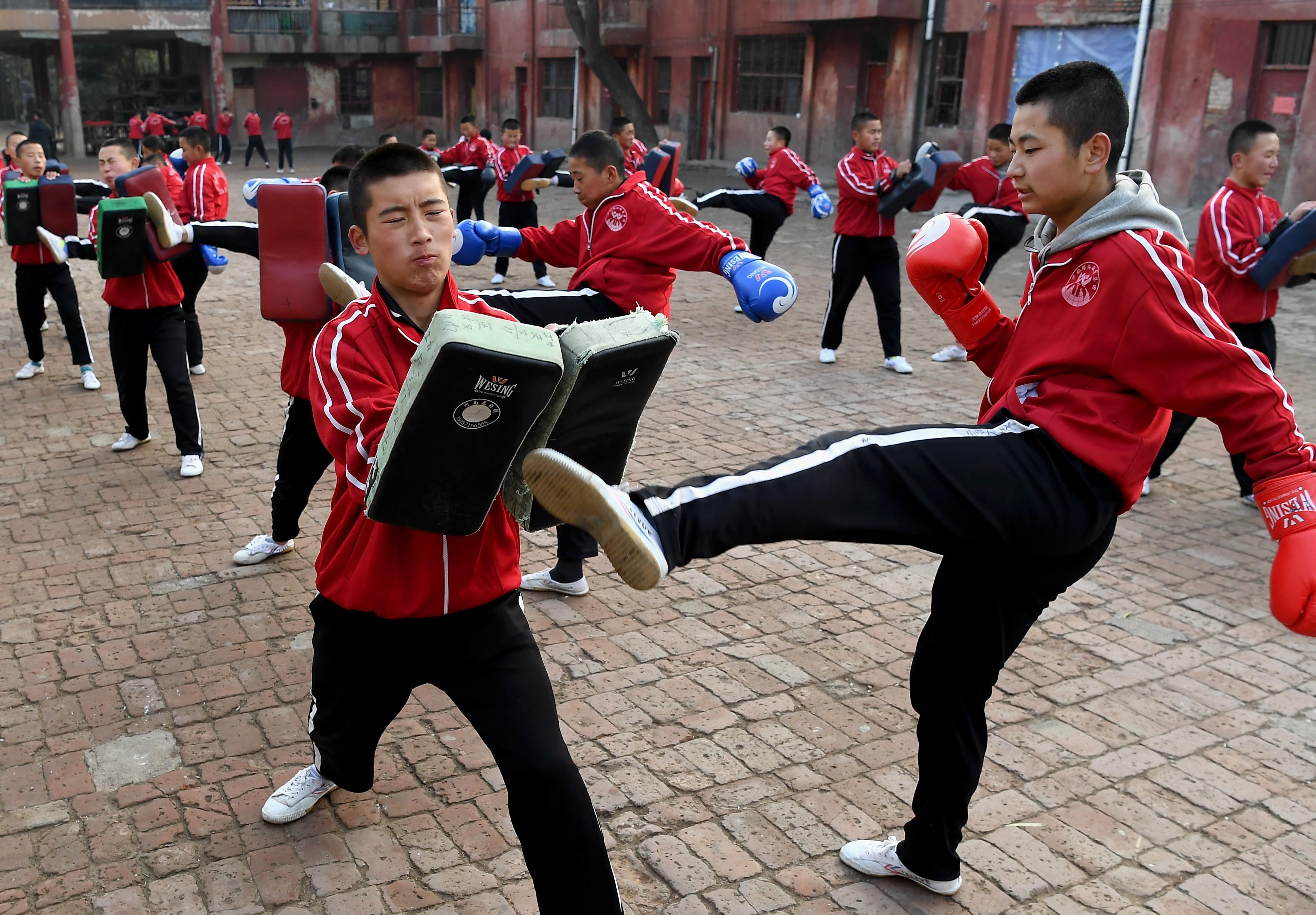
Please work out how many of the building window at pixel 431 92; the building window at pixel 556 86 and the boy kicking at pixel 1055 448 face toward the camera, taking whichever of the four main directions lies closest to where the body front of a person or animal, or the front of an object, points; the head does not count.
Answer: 2

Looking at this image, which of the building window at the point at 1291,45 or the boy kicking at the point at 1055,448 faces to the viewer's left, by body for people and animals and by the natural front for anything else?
the boy kicking

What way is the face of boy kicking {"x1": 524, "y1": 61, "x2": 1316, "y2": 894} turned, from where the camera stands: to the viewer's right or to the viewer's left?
to the viewer's left

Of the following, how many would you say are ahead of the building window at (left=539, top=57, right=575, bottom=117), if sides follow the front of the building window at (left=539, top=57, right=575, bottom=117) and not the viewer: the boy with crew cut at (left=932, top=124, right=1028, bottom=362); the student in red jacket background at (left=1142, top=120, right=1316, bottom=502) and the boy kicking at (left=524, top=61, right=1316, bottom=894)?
3

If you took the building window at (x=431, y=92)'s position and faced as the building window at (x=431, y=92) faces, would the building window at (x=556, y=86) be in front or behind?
in front

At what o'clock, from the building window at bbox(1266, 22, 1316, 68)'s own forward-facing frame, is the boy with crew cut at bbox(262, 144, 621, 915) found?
The boy with crew cut is roughly at 12 o'clock from the building window.

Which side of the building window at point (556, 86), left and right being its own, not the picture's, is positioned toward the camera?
front

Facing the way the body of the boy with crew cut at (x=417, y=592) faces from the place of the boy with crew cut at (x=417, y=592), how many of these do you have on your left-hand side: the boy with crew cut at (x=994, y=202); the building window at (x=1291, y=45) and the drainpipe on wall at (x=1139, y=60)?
3

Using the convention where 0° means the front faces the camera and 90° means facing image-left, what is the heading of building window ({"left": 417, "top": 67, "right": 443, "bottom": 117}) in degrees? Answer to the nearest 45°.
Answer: approximately 0°

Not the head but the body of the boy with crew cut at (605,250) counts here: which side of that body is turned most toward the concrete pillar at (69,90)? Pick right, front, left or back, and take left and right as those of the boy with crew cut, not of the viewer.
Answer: right

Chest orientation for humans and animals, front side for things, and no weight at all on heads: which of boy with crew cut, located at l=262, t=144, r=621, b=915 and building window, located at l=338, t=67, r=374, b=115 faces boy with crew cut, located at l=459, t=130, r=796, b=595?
the building window

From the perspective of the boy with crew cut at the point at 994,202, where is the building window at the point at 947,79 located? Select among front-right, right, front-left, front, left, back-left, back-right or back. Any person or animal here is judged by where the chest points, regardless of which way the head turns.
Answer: back-right

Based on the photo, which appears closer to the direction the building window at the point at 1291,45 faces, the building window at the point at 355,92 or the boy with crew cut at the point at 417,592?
the boy with crew cut

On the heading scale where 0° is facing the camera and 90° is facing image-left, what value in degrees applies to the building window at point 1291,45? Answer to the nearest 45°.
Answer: approximately 0°

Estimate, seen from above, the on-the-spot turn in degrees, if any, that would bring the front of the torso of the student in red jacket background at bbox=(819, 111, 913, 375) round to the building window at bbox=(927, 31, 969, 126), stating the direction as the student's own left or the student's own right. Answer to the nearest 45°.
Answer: approximately 135° to the student's own left

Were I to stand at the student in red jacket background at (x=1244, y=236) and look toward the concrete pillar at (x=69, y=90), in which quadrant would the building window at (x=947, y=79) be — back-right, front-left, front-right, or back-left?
front-right

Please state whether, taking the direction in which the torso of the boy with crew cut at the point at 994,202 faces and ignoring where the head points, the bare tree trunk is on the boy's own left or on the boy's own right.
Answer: on the boy's own right

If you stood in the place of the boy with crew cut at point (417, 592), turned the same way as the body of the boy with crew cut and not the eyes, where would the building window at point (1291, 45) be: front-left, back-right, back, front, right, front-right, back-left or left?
left
